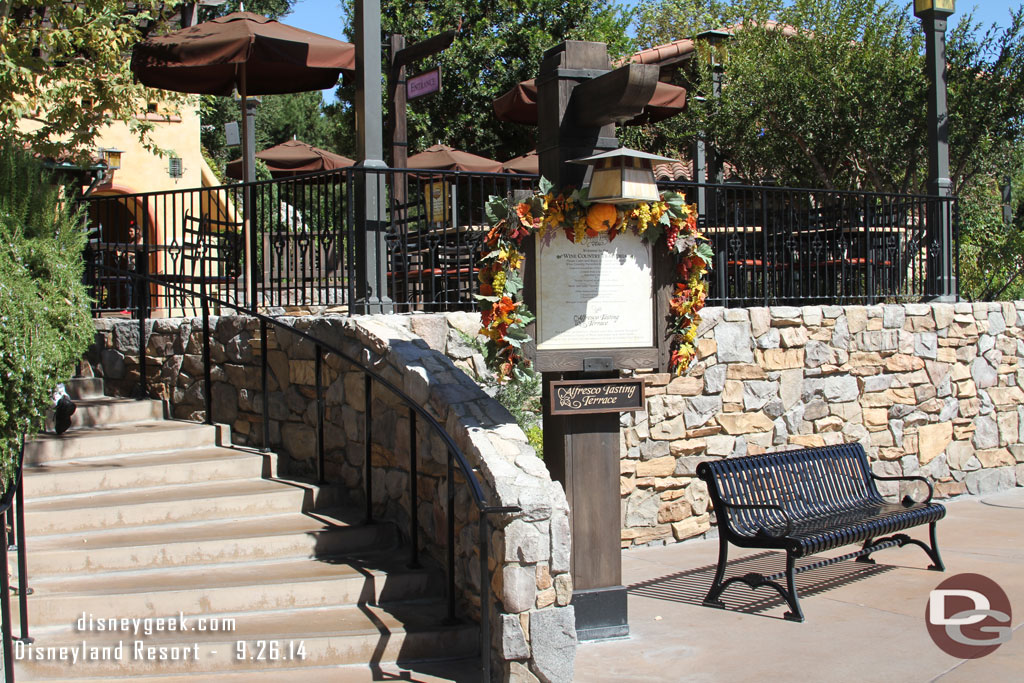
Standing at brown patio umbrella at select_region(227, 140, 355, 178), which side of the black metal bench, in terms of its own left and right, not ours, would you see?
back

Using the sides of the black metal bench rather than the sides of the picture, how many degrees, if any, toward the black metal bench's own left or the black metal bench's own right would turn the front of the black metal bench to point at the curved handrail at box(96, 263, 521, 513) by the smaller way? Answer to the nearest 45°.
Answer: approximately 90° to the black metal bench's own right

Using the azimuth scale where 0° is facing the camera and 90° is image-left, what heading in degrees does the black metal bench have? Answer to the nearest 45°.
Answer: approximately 315°

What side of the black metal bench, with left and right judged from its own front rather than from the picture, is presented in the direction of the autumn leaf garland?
right

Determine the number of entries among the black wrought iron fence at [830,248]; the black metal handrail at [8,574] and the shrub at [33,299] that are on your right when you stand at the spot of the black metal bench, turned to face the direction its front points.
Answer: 2

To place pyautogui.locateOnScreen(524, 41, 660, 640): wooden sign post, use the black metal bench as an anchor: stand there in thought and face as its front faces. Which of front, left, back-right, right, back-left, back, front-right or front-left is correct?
right

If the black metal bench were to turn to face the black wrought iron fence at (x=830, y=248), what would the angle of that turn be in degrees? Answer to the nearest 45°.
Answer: approximately 135° to its left

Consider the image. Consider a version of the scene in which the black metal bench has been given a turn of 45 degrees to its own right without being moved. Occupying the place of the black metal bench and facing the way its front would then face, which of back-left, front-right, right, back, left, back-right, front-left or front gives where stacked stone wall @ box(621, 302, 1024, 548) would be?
back

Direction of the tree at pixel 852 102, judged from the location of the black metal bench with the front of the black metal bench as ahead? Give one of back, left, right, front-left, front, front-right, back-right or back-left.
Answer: back-left

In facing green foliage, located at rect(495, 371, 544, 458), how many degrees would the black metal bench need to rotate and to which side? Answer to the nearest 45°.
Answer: approximately 135° to its right

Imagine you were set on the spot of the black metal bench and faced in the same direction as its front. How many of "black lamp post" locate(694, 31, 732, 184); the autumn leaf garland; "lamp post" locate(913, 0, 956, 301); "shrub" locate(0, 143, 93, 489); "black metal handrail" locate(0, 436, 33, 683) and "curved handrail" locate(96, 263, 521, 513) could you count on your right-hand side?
4

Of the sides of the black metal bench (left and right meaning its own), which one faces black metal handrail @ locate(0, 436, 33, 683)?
right
